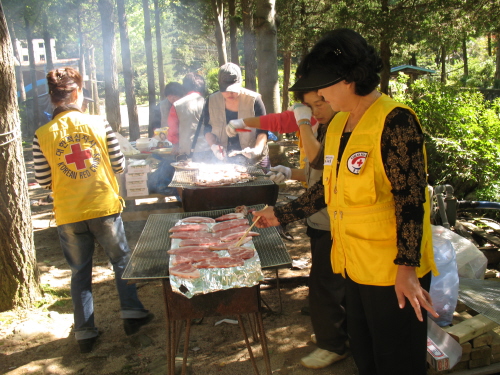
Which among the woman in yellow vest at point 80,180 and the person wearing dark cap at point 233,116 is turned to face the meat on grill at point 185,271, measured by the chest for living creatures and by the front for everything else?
the person wearing dark cap

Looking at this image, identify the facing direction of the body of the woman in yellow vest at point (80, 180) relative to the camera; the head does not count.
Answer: away from the camera

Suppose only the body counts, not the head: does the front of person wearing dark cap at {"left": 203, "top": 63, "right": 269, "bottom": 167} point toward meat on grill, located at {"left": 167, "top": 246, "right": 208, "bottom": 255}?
yes

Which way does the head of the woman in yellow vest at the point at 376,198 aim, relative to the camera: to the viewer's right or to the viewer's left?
to the viewer's left

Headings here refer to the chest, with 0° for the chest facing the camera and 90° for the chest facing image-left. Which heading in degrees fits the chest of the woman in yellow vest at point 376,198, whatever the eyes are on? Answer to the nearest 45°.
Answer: approximately 45°

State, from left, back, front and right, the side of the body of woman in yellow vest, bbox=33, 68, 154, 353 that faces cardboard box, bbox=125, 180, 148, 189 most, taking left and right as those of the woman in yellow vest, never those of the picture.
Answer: front

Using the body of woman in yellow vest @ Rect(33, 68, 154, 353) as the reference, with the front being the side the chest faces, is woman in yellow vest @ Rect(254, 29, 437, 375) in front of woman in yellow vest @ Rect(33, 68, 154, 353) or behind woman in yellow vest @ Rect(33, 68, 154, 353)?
behind

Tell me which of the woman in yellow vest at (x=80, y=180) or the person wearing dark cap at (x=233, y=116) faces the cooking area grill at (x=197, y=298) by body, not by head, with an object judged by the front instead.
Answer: the person wearing dark cap

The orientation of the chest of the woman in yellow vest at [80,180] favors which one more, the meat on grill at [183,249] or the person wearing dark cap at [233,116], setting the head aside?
the person wearing dark cap

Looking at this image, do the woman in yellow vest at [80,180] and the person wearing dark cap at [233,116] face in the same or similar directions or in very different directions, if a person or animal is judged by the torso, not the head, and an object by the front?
very different directions

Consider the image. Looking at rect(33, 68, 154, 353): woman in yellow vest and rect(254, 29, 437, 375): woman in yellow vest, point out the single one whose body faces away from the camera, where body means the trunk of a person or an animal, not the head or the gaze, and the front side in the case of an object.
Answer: rect(33, 68, 154, 353): woman in yellow vest

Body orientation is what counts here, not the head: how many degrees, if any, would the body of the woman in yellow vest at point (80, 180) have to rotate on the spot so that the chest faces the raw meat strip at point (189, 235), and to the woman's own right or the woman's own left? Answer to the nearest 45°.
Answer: approximately 135° to the woman's own right

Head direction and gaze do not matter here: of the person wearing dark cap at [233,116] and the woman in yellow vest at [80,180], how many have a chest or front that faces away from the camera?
1

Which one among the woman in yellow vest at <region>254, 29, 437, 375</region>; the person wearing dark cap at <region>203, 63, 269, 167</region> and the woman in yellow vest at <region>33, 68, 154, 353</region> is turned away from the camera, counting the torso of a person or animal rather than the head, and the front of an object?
the woman in yellow vest at <region>33, 68, 154, 353</region>

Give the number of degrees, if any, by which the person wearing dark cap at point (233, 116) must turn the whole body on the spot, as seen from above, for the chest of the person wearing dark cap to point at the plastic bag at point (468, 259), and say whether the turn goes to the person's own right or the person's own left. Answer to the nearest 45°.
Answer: approximately 45° to the person's own left
